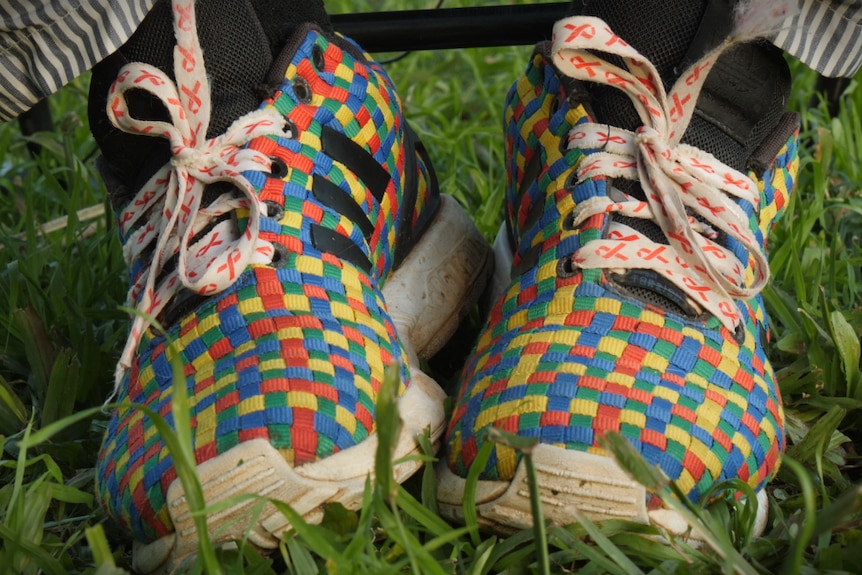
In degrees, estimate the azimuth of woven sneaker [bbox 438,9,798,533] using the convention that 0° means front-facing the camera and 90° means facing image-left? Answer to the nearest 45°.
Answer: approximately 0°
